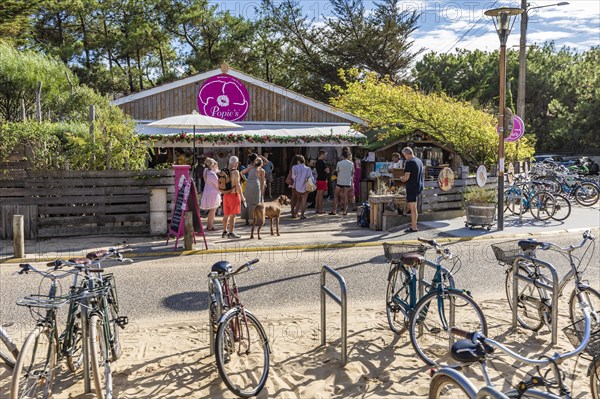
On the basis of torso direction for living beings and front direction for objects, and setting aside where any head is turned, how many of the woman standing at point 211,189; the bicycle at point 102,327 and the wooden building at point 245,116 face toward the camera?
2

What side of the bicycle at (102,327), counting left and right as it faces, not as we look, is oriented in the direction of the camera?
front

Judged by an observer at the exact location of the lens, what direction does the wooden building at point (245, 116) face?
facing the viewer

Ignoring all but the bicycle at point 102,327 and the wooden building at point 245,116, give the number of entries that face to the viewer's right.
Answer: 0

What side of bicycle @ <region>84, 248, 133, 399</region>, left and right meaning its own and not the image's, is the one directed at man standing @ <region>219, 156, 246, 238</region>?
back

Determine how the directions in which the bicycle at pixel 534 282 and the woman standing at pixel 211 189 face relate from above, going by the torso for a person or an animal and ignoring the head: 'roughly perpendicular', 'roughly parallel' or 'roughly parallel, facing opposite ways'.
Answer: roughly perpendicular

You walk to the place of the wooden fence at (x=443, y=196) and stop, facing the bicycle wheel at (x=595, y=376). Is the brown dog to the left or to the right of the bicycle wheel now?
right
